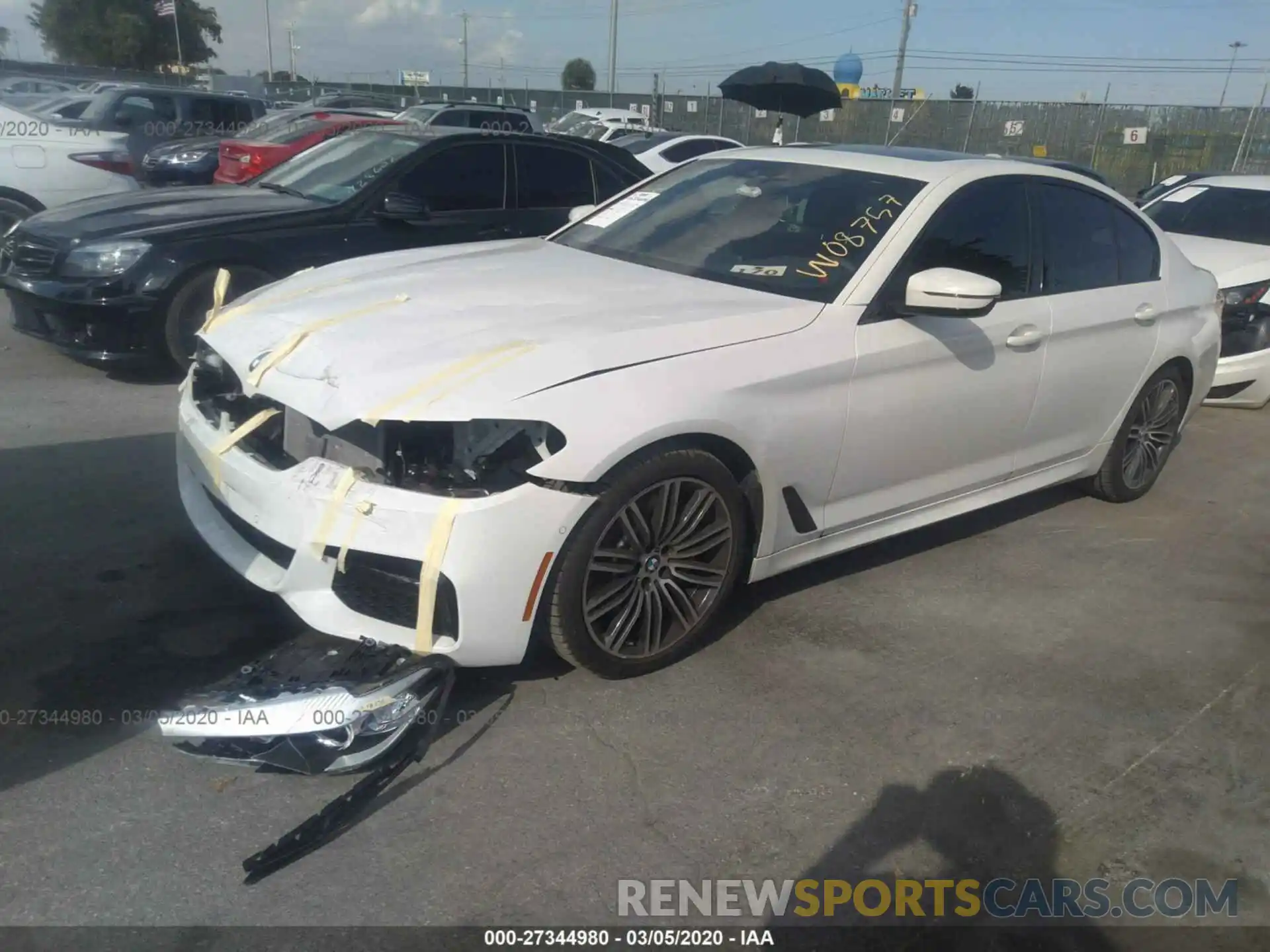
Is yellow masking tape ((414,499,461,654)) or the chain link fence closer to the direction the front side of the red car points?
the chain link fence

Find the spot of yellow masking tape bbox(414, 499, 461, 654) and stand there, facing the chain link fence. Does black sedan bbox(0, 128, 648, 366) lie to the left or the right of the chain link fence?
left

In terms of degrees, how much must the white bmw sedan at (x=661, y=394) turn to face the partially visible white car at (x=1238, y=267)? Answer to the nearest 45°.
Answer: approximately 180°

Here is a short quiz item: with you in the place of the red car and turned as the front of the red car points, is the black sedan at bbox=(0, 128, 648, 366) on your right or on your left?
on your right

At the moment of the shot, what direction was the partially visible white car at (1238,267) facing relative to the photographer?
facing the viewer and to the left of the viewer

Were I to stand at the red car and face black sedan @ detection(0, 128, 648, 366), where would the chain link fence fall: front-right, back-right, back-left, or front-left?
back-left

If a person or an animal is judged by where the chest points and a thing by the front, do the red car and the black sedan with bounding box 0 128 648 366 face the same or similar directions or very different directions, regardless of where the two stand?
very different directions

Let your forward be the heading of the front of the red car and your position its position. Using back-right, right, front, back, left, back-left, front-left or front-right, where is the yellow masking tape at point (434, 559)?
back-right

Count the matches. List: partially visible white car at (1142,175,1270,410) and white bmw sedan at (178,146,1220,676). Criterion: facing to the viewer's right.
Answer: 0

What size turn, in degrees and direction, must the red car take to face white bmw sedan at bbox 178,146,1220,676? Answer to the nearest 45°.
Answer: approximately 135° to its right

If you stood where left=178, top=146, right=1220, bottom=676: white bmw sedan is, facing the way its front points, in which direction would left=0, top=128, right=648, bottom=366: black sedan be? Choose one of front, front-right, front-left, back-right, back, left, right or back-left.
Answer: right

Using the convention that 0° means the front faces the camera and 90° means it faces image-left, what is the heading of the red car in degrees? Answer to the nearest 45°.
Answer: approximately 225°

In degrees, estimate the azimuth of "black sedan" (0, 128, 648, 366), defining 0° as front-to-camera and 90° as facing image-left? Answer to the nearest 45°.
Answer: approximately 45°
